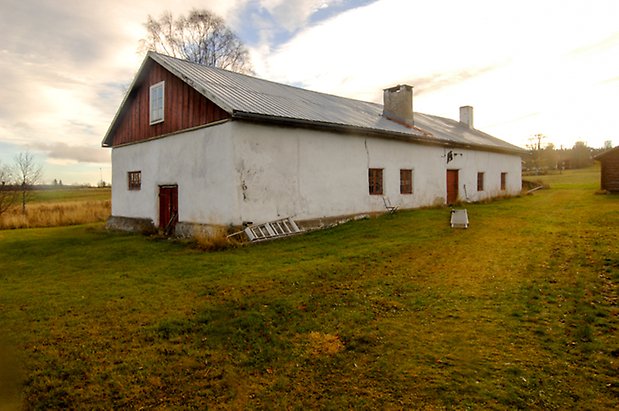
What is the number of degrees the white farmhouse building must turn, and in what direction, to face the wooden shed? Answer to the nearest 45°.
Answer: approximately 90° to its left

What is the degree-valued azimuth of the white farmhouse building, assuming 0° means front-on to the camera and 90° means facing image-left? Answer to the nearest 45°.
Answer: approximately 315°
